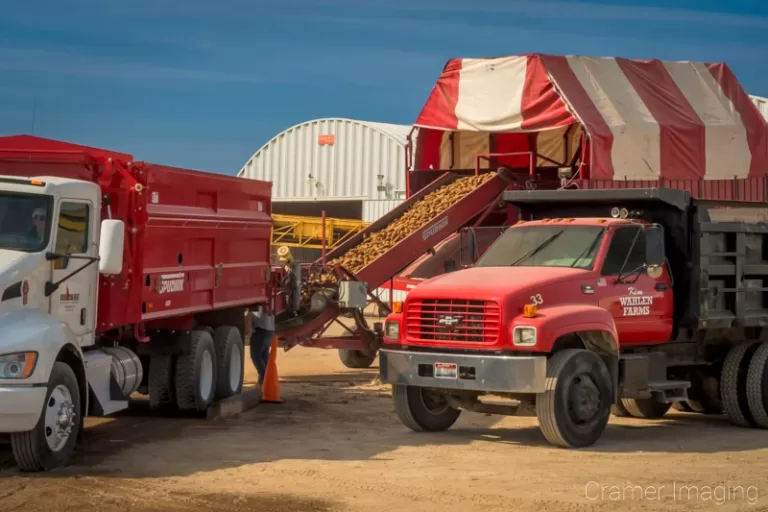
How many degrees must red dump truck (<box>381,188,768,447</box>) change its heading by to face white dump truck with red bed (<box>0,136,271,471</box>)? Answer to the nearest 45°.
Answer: approximately 45° to its right

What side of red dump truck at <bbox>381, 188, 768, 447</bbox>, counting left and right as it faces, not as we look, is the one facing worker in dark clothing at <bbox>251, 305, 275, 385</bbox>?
right

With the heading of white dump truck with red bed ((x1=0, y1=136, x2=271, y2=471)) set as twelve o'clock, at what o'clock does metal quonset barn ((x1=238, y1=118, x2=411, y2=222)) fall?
The metal quonset barn is roughly at 5 o'clock from the white dump truck with red bed.

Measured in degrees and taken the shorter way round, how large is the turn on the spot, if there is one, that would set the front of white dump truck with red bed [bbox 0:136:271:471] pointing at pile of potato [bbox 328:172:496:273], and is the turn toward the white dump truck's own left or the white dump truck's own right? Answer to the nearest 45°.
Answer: approximately 180°

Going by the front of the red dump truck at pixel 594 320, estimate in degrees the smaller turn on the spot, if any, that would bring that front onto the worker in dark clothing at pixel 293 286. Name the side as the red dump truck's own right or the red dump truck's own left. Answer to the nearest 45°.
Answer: approximately 90° to the red dump truck's own right

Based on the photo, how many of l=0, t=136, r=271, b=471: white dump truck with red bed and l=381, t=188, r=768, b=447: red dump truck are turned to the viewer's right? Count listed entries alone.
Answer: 0

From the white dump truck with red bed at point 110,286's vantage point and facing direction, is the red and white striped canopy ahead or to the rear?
to the rear

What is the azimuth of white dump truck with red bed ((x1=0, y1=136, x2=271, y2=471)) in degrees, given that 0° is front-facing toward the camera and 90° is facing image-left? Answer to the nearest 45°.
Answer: approximately 45°

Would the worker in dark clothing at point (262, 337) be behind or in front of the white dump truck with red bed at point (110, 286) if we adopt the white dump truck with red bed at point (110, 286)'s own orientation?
behind

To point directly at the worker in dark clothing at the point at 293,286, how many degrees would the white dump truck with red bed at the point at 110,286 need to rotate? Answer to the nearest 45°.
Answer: approximately 180°
